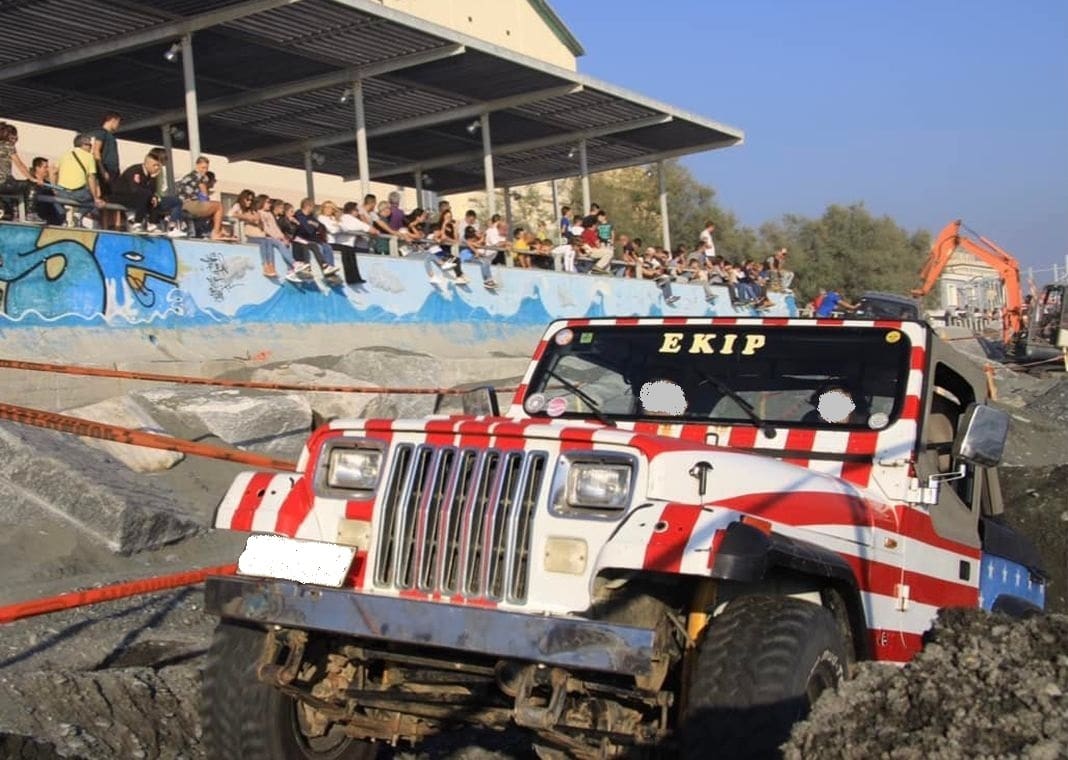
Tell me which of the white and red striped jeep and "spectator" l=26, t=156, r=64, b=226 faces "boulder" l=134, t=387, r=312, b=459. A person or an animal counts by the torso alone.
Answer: the spectator

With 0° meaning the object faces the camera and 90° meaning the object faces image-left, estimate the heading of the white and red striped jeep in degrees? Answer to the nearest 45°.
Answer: approximately 45°

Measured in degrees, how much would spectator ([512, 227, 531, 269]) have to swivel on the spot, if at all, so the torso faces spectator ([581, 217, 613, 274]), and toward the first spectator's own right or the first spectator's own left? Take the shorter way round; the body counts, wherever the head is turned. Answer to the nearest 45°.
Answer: approximately 90° to the first spectator's own left

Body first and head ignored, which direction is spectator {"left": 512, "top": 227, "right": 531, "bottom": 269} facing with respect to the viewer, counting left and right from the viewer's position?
facing the viewer and to the right of the viewer

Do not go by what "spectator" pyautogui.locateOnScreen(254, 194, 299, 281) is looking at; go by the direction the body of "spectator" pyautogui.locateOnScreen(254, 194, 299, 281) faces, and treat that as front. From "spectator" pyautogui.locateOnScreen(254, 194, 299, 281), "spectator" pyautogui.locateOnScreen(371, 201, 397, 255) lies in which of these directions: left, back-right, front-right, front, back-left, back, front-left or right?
left

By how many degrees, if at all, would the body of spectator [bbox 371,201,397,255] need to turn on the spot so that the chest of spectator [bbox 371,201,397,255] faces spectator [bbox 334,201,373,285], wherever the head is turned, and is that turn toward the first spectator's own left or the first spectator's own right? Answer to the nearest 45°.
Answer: approximately 135° to the first spectator's own right

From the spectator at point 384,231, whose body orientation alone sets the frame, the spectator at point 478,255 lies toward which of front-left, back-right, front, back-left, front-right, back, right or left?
front-left

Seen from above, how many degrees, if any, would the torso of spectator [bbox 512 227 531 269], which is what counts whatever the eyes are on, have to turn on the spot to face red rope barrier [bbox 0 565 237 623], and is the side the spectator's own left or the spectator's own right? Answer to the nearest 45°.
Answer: approximately 45° to the spectator's own right

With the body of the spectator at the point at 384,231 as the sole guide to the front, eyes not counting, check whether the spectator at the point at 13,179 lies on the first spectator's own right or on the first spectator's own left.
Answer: on the first spectator's own right

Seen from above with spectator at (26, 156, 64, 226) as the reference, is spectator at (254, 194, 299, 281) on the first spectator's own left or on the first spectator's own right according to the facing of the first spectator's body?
on the first spectator's own left

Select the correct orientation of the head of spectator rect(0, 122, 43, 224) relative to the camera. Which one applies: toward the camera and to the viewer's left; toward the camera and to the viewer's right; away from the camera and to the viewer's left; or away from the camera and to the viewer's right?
toward the camera and to the viewer's right
